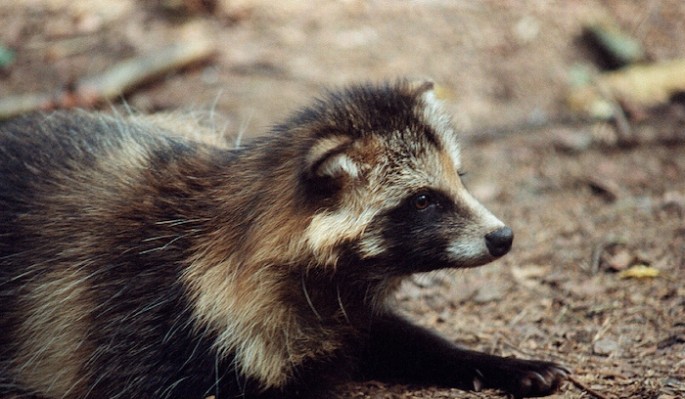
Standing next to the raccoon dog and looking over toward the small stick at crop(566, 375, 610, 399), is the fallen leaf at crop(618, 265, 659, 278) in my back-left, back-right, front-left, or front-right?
front-left

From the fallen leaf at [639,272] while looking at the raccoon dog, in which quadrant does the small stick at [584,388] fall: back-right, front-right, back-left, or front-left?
front-left

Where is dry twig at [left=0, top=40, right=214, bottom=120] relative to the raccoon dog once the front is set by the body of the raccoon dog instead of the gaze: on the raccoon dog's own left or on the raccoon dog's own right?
on the raccoon dog's own left

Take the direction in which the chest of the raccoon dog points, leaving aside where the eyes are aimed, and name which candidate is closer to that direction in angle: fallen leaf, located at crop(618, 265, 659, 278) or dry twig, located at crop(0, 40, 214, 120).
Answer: the fallen leaf

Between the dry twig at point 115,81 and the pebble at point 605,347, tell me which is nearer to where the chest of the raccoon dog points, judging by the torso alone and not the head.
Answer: the pebble

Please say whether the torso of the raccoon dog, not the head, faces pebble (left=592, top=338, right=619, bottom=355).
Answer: yes

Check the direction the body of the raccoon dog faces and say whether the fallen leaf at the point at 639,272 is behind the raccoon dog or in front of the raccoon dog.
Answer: in front

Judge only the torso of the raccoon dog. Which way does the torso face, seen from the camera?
to the viewer's right

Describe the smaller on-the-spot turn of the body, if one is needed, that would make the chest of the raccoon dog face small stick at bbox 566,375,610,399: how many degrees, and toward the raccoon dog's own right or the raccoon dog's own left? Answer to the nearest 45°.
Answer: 0° — it already faces it

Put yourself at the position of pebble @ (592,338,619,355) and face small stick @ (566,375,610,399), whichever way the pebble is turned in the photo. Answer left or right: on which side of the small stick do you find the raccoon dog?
right

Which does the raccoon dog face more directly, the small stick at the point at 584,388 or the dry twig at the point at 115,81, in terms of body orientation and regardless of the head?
the small stick
